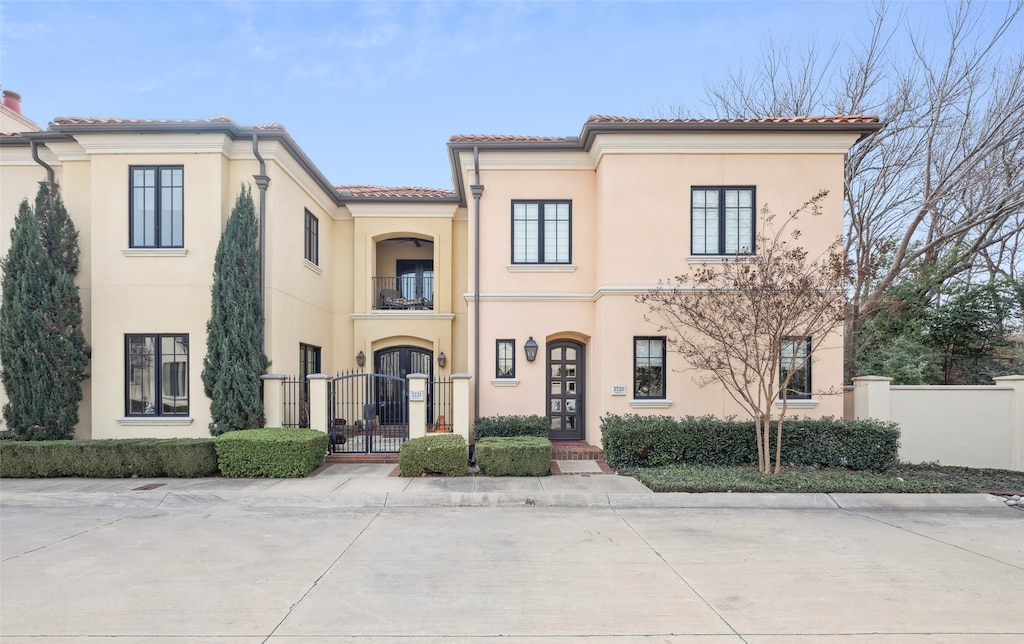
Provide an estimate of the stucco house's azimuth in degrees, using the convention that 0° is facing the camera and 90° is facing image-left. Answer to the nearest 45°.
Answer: approximately 0°

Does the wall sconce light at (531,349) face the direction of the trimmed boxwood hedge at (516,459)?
yes

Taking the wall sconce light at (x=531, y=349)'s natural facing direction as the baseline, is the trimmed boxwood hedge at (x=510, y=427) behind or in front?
in front

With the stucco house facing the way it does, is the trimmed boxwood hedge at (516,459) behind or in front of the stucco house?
in front

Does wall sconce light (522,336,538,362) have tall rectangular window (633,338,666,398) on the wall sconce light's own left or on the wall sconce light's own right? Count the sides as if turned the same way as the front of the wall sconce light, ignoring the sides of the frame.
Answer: on the wall sconce light's own left

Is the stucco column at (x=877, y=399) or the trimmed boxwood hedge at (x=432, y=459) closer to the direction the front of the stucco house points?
the trimmed boxwood hedge
